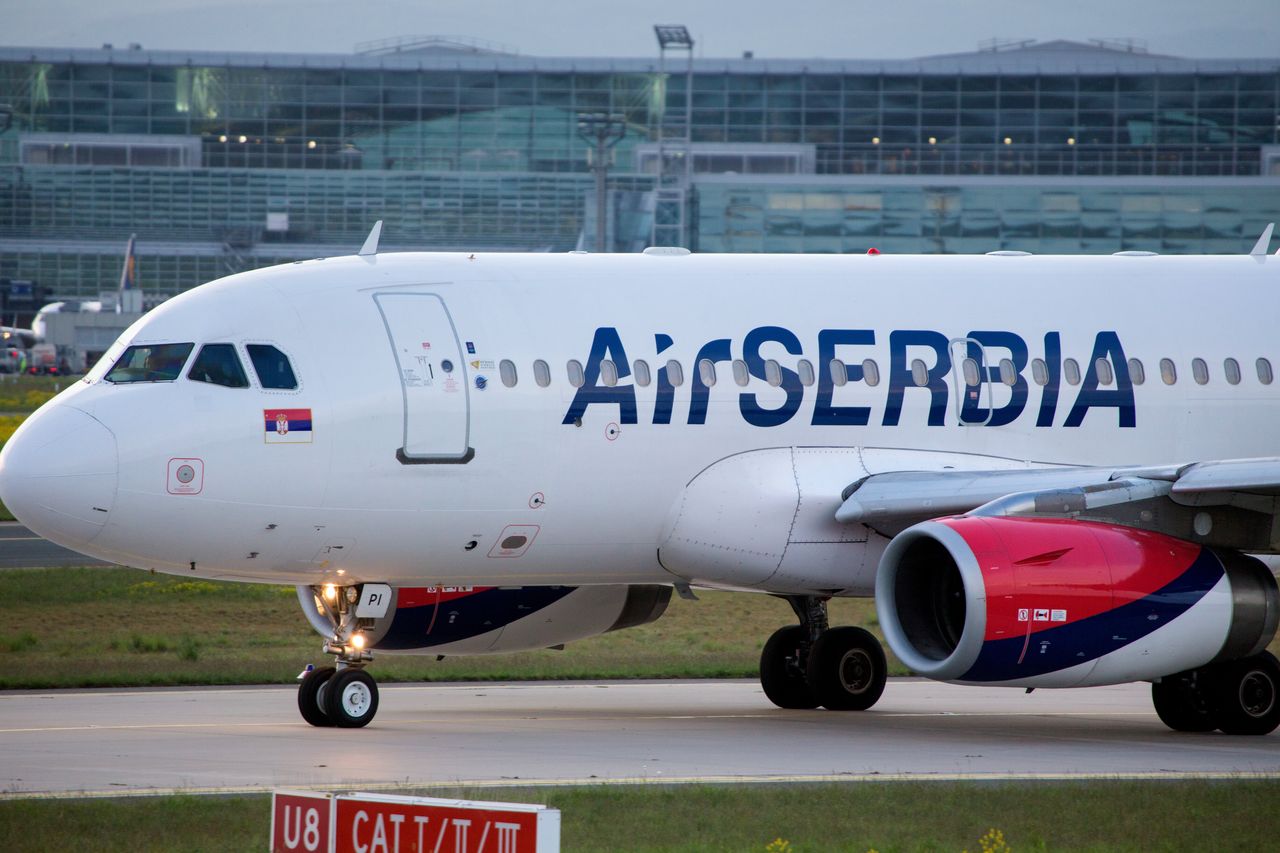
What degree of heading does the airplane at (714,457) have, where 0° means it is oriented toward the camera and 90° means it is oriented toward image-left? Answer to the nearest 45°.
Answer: approximately 45°

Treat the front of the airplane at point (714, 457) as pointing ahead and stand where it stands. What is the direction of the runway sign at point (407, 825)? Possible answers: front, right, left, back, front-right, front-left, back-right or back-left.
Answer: front-left

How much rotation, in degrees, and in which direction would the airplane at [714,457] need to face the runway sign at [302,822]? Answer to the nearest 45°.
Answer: approximately 45° to its left
